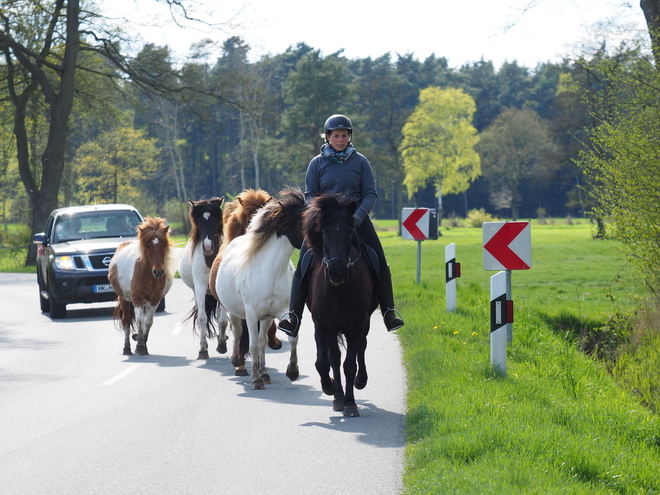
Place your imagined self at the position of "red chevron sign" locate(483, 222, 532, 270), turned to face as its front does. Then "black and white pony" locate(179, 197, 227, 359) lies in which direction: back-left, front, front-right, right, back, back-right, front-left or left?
right

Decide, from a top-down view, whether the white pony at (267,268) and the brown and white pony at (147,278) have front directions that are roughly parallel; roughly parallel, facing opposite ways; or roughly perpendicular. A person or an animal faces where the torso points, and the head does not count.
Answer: roughly parallel

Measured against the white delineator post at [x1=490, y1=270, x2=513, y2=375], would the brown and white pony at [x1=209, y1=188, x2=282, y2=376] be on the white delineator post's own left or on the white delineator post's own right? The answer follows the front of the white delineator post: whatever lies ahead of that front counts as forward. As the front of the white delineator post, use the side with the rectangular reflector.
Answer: on the white delineator post's own right

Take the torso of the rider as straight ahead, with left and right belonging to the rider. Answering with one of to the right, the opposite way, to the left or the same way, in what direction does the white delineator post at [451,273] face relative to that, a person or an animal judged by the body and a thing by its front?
the same way

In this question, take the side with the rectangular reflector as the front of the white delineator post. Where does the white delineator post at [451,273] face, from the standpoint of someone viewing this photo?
facing the viewer

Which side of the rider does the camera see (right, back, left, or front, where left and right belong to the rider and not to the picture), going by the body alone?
front

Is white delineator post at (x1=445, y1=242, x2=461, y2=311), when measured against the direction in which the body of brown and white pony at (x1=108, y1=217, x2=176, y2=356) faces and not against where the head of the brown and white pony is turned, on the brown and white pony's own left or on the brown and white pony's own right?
on the brown and white pony's own left

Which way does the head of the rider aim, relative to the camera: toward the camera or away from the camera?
toward the camera

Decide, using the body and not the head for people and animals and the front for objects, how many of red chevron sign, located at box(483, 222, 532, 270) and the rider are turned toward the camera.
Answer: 2

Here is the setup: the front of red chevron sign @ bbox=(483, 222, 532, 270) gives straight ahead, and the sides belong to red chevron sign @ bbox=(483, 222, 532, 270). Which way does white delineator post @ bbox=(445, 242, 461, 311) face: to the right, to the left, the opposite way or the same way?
the same way

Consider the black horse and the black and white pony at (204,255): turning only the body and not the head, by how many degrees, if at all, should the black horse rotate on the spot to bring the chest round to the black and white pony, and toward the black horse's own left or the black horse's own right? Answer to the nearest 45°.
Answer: approximately 135° to the black horse's own right

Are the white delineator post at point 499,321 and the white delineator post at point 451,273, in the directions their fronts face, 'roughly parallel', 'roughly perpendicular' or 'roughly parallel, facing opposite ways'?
roughly parallel

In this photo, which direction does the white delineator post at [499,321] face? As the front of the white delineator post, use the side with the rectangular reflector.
toward the camera

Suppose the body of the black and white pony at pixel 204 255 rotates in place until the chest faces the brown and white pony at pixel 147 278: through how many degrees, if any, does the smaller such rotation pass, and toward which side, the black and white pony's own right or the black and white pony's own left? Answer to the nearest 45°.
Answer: approximately 135° to the black and white pony's own right

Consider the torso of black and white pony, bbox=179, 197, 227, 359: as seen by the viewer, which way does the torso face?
toward the camera

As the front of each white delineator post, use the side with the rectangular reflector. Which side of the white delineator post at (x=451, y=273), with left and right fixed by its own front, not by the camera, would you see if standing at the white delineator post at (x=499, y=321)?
front
